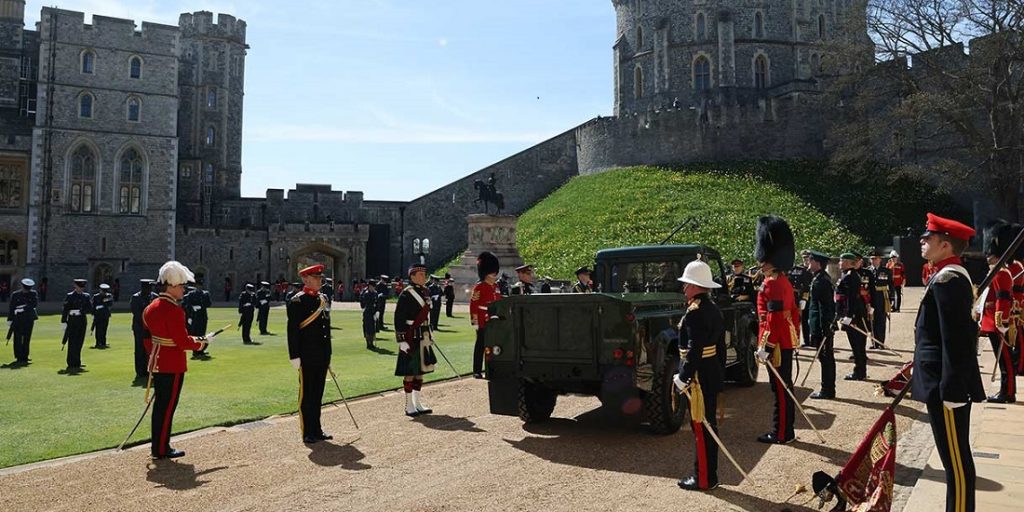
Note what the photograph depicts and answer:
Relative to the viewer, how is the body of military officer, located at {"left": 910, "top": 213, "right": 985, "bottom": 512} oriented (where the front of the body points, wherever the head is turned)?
to the viewer's left

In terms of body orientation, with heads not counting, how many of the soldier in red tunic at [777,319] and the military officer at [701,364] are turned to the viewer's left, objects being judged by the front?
2

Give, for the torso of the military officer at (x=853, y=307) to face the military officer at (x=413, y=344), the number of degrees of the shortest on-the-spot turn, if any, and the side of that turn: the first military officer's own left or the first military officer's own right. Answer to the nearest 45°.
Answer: approximately 45° to the first military officer's own left

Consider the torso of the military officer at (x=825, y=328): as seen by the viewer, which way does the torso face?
to the viewer's left

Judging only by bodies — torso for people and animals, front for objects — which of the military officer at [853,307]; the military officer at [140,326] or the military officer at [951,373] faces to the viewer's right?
the military officer at [140,326]

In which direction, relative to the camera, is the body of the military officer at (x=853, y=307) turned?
to the viewer's left

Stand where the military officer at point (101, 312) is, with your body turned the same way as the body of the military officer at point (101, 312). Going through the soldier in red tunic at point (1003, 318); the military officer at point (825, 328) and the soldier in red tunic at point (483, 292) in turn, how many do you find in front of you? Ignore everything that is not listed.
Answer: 3

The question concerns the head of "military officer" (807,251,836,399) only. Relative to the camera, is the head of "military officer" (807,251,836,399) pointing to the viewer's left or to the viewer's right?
to the viewer's left

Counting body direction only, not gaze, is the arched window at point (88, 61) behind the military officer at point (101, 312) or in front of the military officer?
behind
